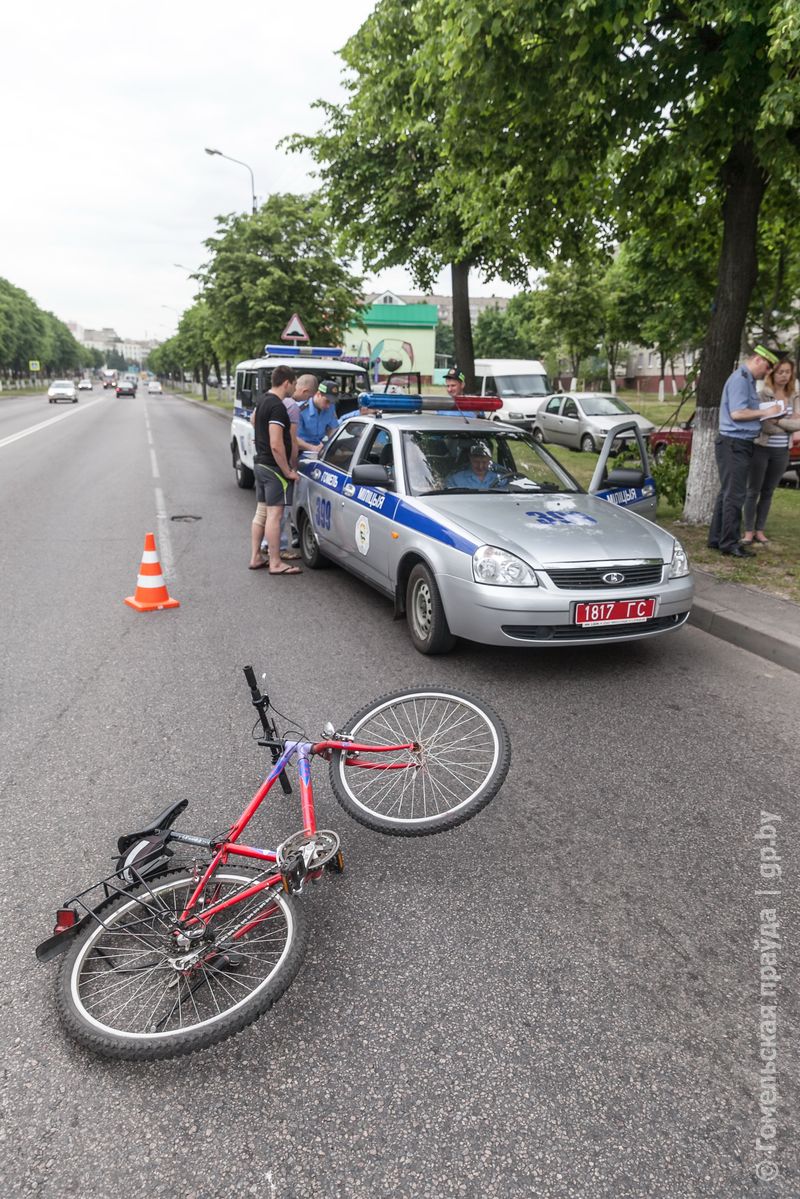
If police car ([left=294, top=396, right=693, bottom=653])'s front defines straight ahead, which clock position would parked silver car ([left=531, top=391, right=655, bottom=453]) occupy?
The parked silver car is roughly at 8 o'clock from the police car.

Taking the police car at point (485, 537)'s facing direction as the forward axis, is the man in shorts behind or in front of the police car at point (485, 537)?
behind

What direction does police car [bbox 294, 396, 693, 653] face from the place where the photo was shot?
facing the viewer and to the right of the viewer

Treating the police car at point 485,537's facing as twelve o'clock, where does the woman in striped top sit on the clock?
The woman in striped top is roughly at 9 o'clock from the police car.
